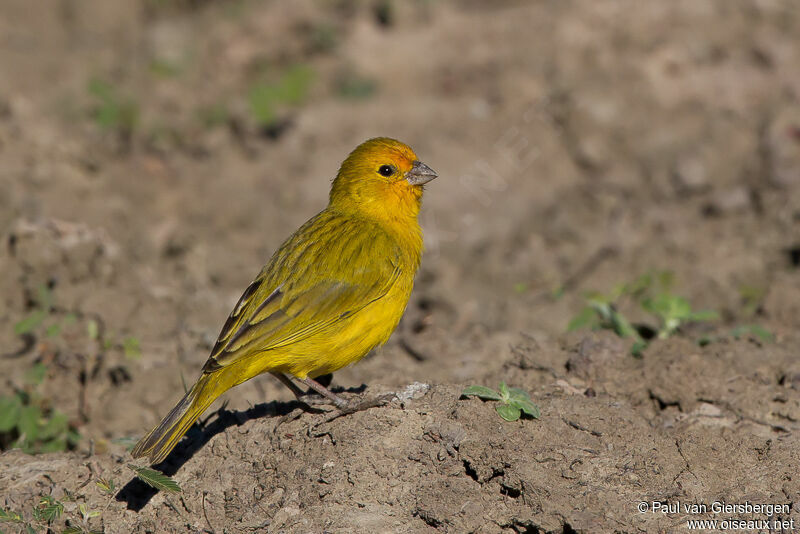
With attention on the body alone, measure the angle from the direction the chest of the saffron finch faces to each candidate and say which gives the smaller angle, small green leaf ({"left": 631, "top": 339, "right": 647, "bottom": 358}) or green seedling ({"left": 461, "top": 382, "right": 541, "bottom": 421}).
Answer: the green seedling

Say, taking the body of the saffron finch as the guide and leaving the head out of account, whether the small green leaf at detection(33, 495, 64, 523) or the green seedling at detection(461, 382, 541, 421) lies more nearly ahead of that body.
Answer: the green seedling

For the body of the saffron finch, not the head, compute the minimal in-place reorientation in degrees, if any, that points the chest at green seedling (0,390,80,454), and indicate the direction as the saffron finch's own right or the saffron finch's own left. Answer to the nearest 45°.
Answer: approximately 180°

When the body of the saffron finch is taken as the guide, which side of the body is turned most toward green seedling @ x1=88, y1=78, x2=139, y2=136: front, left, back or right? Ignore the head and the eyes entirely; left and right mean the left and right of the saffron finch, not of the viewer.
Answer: left

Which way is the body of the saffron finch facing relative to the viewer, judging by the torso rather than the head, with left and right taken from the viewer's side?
facing to the right of the viewer

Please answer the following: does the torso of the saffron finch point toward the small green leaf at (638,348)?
yes

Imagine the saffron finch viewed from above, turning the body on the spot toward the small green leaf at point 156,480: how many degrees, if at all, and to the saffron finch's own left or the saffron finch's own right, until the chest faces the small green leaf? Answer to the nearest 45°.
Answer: approximately 135° to the saffron finch's own right

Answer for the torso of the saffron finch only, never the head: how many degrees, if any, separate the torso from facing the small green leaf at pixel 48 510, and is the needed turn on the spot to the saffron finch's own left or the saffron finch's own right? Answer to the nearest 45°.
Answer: approximately 135° to the saffron finch's own right

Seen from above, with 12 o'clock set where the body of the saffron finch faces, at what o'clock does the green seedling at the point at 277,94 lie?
The green seedling is roughly at 9 o'clock from the saffron finch.

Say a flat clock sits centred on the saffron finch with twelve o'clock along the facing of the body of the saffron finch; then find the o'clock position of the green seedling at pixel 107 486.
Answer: The green seedling is roughly at 5 o'clock from the saffron finch.

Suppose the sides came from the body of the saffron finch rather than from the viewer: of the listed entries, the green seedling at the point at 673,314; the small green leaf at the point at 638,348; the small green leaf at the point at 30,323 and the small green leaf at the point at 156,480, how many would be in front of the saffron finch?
2
